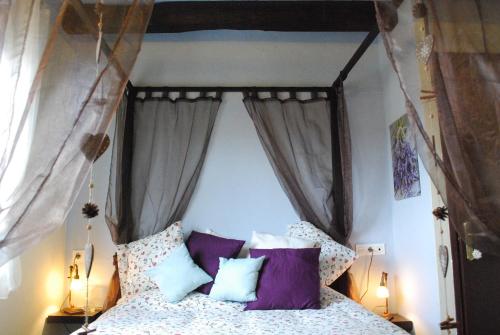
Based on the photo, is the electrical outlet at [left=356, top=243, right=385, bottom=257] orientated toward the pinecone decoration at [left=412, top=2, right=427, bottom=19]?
yes

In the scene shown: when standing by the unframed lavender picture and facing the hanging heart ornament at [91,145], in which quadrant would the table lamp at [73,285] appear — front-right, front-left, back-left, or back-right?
front-right

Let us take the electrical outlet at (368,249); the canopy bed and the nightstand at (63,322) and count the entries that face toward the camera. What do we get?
3

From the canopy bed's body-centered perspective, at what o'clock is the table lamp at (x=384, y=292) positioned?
The table lamp is roughly at 8 o'clock from the canopy bed.

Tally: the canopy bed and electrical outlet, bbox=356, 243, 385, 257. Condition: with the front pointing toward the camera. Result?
2

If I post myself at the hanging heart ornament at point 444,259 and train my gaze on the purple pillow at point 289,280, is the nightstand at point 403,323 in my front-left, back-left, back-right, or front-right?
front-right

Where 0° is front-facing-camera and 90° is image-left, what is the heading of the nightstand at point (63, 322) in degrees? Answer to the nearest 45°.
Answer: approximately 0°

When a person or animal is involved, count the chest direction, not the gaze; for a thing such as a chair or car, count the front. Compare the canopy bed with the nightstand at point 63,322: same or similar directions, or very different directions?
same or similar directions

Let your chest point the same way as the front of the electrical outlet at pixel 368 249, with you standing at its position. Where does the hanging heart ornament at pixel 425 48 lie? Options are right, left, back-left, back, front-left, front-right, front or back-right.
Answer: front

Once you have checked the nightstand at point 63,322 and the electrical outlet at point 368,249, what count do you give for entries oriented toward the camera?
2

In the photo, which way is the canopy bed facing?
toward the camera

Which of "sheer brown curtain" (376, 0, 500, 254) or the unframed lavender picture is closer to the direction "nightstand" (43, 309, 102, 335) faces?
the sheer brown curtain

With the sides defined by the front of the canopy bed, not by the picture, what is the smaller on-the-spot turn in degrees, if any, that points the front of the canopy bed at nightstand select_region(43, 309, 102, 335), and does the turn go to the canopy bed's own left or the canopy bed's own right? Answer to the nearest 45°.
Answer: approximately 135° to the canopy bed's own right
